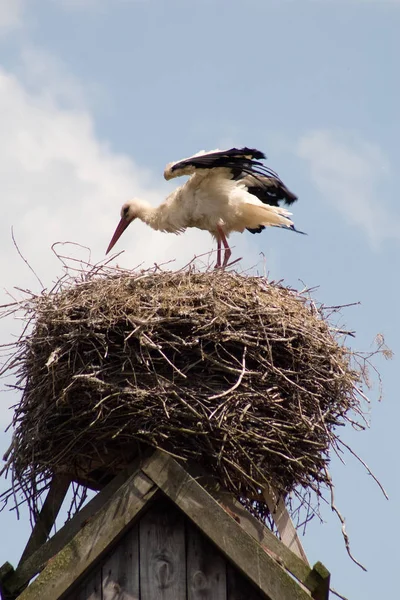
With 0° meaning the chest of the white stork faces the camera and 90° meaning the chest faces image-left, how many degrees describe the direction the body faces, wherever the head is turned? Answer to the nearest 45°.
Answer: approximately 90°
